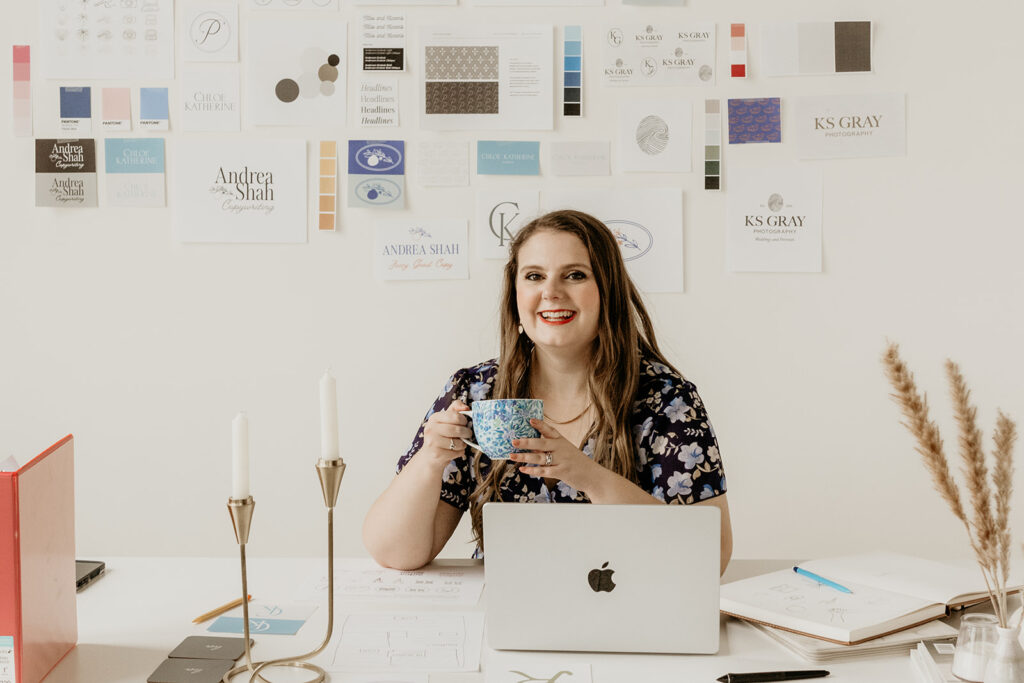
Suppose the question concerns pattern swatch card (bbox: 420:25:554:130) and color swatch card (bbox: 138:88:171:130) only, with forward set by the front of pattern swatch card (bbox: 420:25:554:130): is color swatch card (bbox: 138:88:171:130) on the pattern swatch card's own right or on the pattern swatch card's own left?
on the pattern swatch card's own right

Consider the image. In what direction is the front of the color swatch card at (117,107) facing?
toward the camera

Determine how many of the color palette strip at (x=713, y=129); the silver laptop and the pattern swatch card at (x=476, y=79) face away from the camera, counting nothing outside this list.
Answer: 1

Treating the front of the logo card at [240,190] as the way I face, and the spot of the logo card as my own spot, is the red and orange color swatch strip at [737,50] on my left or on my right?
on my left

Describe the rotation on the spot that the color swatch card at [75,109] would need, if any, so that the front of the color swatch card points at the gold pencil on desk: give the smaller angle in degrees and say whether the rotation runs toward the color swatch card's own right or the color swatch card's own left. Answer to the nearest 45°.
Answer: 0° — it already faces it

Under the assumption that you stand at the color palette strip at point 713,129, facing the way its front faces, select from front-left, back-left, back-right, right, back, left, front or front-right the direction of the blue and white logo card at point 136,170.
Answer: right

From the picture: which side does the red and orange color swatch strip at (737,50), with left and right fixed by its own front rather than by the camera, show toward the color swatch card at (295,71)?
right

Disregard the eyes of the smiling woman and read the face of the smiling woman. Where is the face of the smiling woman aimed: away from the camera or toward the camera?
toward the camera

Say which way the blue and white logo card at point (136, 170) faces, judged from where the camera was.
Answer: facing the viewer

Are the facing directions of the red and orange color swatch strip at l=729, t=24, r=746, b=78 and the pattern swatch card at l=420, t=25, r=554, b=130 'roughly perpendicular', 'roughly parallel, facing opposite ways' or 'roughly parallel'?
roughly parallel

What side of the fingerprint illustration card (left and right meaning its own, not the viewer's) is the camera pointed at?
front

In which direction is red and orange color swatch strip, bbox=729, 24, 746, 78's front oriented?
toward the camera

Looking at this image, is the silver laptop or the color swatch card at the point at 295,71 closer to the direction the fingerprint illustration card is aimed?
the silver laptop

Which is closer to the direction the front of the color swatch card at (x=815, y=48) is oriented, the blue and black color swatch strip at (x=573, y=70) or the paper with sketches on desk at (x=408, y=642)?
the paper with sketches on desk
